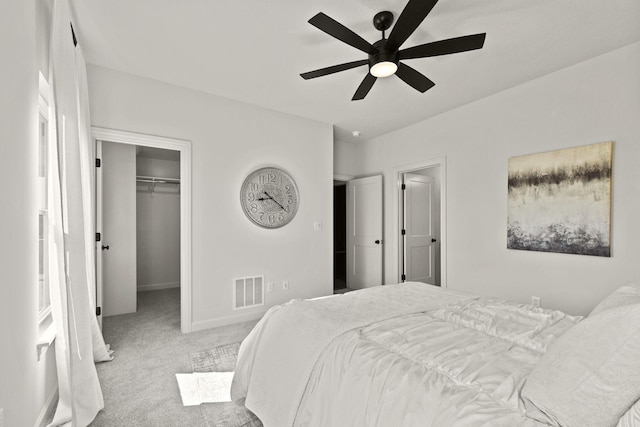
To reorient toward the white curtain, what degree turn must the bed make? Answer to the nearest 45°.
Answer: approximately 45° to its left

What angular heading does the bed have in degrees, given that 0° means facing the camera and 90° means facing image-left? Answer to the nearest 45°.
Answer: approximately 135°

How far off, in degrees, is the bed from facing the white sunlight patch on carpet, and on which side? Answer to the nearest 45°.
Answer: approximately 45° to its left

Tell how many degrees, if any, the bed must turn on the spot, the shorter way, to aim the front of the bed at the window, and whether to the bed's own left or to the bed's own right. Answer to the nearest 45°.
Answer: approximately 45° to the bed's own left

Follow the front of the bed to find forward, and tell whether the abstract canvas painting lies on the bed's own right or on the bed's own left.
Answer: on the bed's own right

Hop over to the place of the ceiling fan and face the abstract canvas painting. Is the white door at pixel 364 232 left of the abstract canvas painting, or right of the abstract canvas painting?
left

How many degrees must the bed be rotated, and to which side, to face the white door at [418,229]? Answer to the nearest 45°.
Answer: approximately 45° to its right
